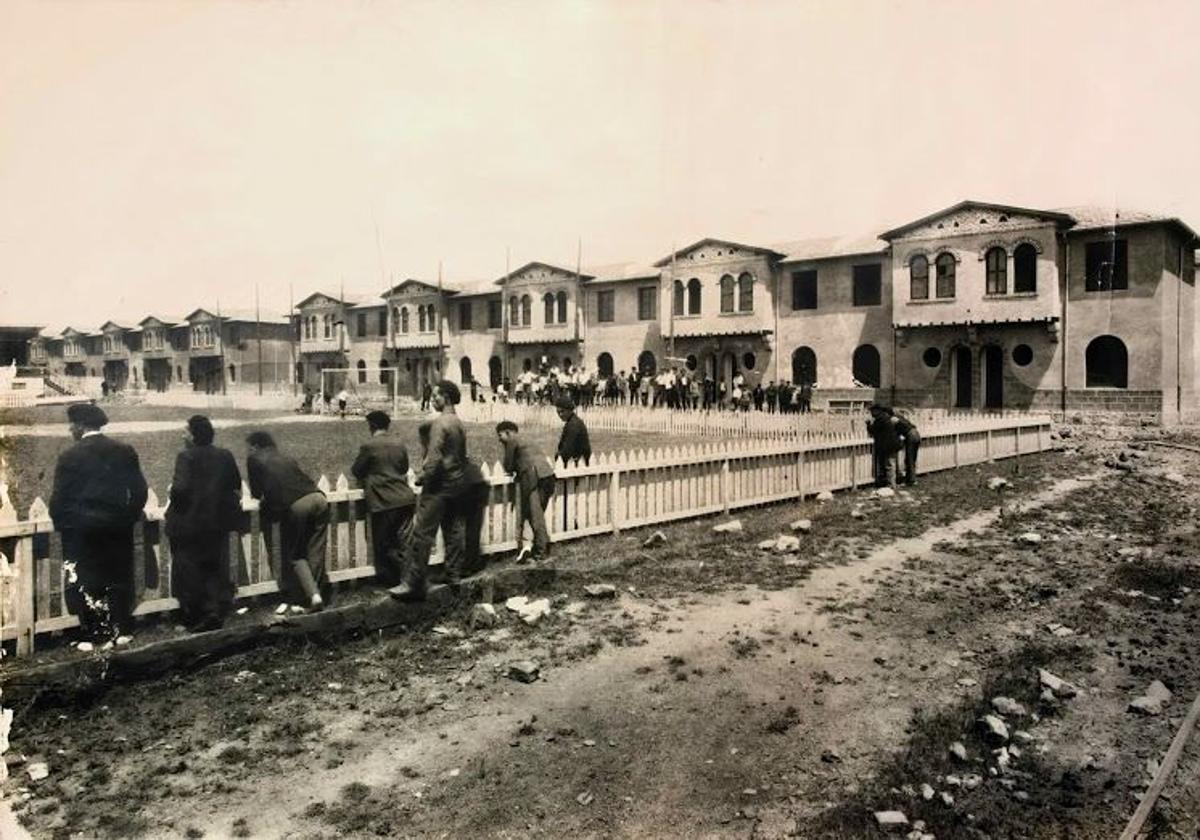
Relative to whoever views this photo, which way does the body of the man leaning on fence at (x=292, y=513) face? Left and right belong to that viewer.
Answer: facing away from the viewer and to the left of the viewer

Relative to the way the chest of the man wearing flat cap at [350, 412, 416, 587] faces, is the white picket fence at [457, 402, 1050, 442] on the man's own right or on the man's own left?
on the man's own right

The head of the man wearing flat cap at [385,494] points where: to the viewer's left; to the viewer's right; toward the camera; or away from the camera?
away from the camera

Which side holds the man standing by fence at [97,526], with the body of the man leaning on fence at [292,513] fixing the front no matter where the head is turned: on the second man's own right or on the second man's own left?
on the second man's own left

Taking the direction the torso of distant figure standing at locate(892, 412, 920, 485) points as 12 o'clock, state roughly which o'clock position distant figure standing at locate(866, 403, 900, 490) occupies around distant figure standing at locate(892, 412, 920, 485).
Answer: distant figure standing at locate(866, 403, 900, 490) is roughly at 10 o'clock from distant figure standing at locate(892, 412, 920, 485).

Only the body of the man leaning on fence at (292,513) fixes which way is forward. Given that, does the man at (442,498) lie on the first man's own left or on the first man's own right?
on the first man's own right

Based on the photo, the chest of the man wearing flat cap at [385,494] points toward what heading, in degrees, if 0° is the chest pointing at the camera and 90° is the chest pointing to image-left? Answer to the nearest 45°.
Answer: approximately 135°

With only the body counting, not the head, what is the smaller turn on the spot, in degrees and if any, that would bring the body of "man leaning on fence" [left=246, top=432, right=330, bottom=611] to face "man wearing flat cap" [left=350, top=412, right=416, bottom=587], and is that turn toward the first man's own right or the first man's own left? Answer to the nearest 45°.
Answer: approximately 90° to the first man's own right
